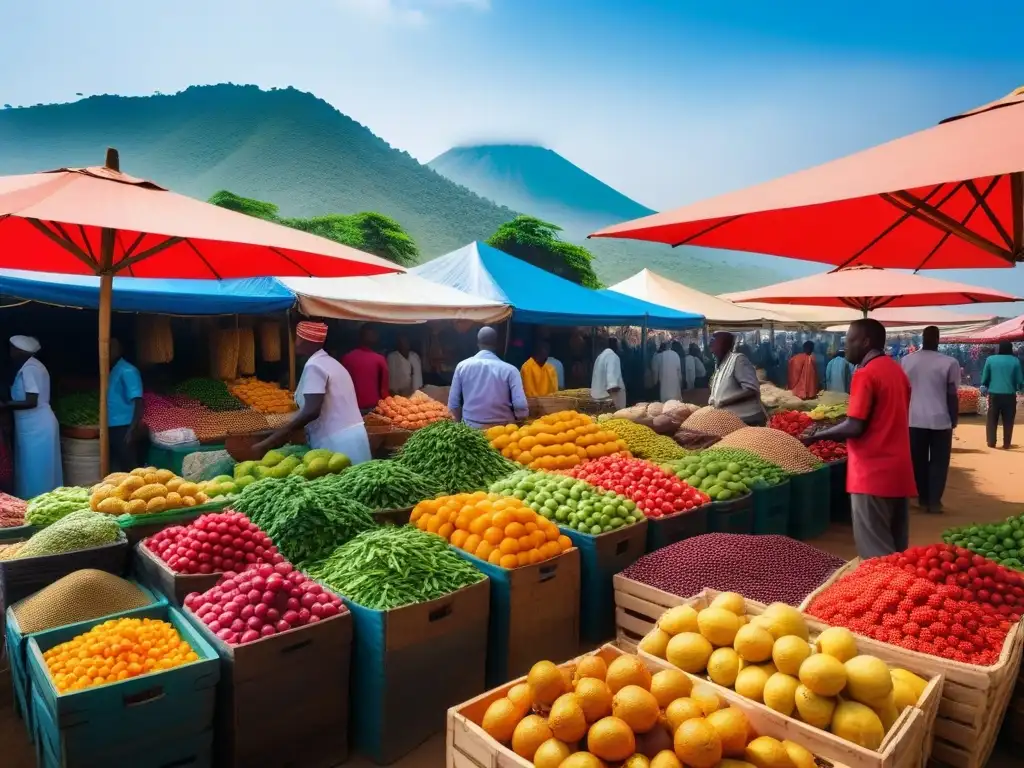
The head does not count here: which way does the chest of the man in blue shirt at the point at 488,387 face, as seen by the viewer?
away from the camera

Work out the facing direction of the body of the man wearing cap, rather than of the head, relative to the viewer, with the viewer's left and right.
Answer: facing to the left of the viewer

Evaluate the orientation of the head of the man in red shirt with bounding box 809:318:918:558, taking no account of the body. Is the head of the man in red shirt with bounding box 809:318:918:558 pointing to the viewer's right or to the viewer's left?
to the viewer's left

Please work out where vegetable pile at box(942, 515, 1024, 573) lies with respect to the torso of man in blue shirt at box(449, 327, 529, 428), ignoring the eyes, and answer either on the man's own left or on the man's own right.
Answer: on the man's own right

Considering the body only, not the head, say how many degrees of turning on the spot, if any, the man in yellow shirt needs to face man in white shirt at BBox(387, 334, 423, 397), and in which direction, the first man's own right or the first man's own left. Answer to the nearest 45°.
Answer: approximately 90° to the first man's own right

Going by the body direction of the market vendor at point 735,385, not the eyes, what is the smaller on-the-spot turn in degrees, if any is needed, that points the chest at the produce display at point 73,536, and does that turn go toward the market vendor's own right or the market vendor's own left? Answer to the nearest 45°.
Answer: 0° — they already face it

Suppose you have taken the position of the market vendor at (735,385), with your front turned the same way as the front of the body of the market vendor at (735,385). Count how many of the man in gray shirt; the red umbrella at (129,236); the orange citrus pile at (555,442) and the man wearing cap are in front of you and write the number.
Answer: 3

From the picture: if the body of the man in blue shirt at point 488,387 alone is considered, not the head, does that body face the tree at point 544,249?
yes
